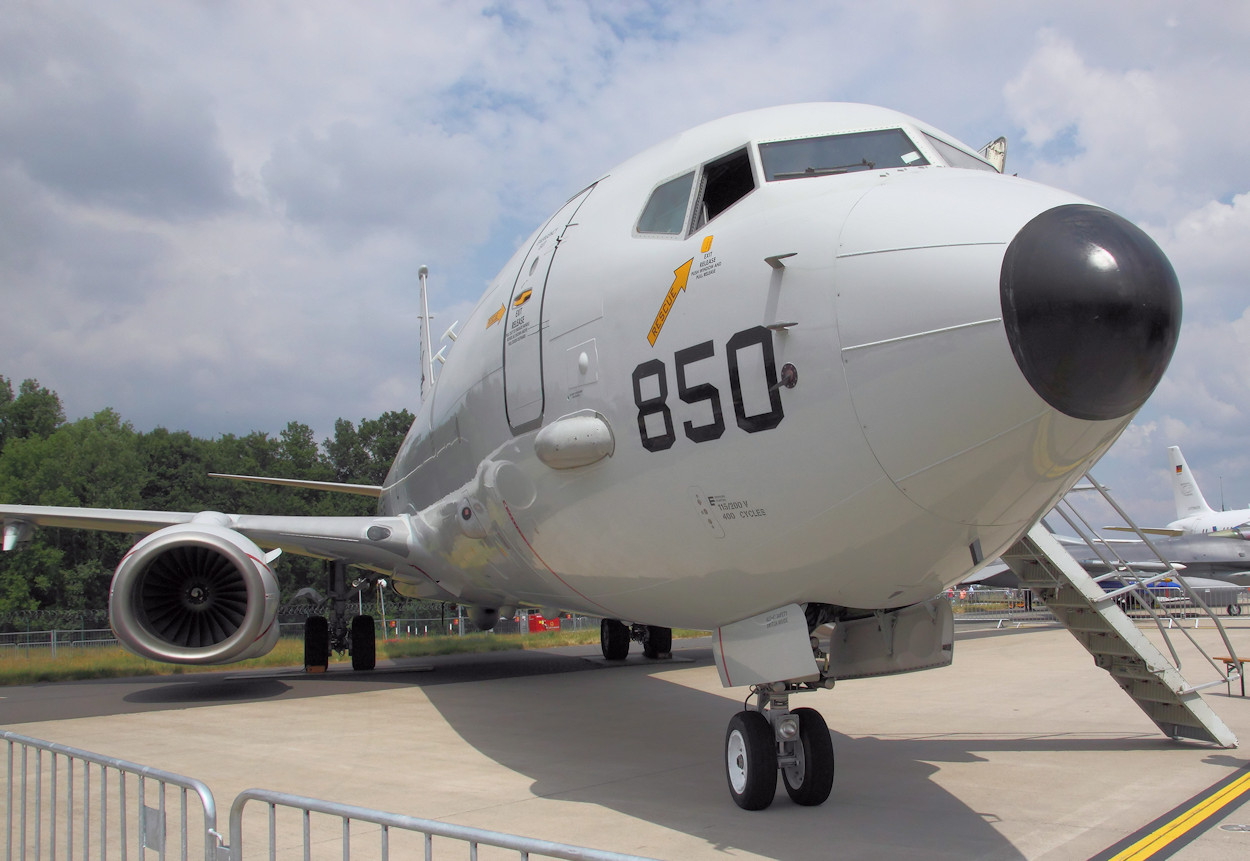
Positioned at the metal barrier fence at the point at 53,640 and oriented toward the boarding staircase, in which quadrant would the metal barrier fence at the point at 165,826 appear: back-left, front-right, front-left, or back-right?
front-right

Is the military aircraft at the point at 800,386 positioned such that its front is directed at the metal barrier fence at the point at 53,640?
no

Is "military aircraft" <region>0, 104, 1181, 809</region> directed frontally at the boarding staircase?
no
